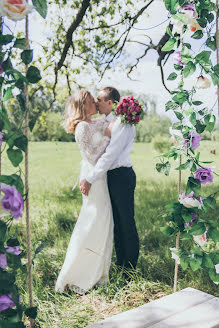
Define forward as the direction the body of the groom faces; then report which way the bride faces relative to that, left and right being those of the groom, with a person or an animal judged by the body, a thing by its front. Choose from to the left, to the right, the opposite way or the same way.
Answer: the opposite way

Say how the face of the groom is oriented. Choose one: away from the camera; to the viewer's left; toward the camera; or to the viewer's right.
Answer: to the viewer's left

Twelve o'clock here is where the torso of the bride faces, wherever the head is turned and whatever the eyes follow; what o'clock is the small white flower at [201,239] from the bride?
The small white flower is roughly at 2 o'clock from the bride.

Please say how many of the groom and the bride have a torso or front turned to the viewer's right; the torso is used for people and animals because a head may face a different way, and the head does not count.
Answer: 1

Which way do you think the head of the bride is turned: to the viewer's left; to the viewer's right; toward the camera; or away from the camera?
to the viewer's right

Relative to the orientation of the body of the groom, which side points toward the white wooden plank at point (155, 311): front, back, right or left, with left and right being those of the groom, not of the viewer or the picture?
left

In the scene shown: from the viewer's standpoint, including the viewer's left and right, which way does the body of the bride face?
facing to the right of the viewer

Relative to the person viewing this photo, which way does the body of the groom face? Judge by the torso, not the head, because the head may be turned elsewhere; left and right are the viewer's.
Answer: facing to the left of the viewer

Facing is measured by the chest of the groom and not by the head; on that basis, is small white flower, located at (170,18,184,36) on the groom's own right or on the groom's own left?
on the groom's own left

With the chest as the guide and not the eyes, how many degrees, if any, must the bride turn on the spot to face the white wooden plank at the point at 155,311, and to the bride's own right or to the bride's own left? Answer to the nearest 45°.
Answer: approximately 90° to the bride's own right
